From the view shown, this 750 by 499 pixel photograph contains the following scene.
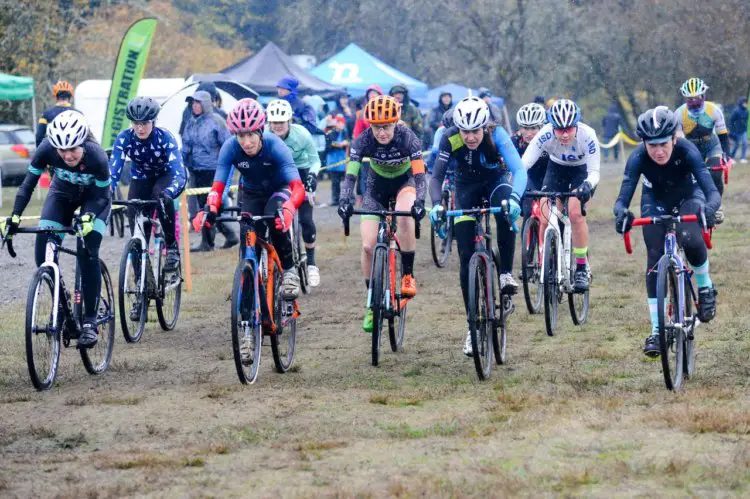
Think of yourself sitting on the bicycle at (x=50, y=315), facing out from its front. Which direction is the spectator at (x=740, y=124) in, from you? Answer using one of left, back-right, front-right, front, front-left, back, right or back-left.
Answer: back

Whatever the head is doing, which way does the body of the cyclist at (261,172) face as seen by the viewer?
toward the camera

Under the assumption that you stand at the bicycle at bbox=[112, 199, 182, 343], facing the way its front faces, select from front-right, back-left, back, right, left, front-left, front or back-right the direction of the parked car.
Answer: back-right

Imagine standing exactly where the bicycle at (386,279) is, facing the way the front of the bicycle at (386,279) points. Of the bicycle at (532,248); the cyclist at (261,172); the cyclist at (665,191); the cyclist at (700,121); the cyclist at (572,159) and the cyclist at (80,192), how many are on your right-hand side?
2

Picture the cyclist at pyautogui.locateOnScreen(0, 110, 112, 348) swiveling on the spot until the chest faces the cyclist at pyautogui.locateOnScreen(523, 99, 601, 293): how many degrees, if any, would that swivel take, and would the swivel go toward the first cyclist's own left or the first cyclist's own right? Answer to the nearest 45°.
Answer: approximately 135° to the first cyclist's own left

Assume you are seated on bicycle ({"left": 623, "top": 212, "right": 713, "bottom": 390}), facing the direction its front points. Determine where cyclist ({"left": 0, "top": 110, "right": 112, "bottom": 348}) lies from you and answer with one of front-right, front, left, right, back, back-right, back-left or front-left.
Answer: right

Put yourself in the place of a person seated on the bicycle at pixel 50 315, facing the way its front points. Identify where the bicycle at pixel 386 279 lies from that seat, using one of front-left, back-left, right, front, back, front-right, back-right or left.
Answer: back-left

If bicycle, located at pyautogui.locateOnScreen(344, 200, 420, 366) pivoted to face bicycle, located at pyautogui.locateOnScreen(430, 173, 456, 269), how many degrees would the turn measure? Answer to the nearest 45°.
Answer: approximately 180°

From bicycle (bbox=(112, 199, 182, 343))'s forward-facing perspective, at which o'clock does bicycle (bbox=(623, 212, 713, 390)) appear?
bicycle (bbox=(623, 212, 713, 390)) is roughly at 9 o'clock from bicycle (bbox=(112, 199, 182, 343)).

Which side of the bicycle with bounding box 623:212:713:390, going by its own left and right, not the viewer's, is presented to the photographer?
front

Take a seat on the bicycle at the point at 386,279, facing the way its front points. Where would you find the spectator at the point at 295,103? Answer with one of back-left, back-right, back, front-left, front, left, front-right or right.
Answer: back
